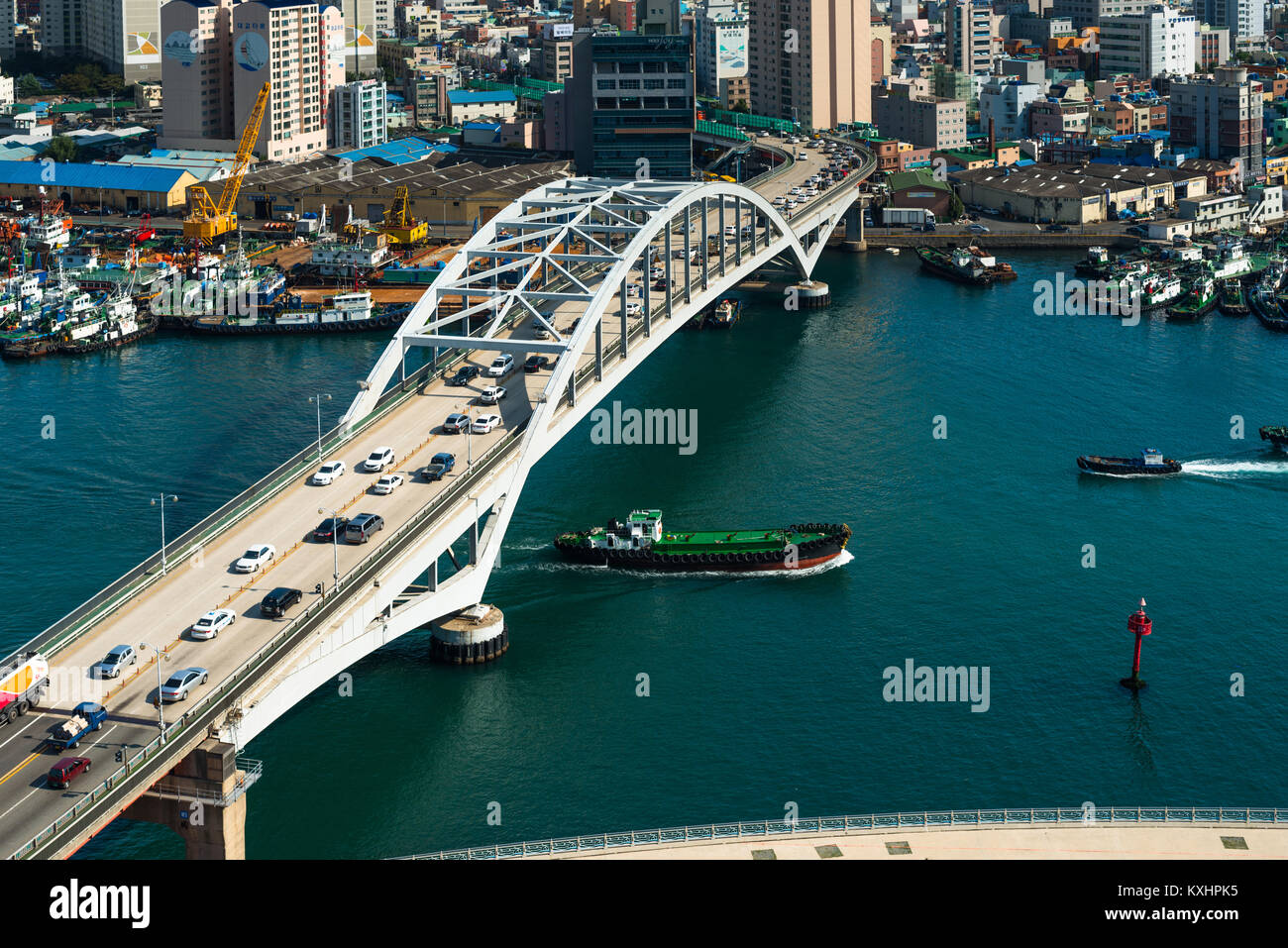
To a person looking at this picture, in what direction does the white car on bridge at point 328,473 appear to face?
facing the viewer and to the left of the viewer

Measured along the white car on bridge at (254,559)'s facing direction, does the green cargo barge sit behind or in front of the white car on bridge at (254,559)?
behind

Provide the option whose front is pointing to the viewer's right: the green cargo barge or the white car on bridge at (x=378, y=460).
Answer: the green cargo barge

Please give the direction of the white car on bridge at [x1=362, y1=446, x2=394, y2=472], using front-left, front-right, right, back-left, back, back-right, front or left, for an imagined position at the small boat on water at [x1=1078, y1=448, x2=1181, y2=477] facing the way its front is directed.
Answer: front-left

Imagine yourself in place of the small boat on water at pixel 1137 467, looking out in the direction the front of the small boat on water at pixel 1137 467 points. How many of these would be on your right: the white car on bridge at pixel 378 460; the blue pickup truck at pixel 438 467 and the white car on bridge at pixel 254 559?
0

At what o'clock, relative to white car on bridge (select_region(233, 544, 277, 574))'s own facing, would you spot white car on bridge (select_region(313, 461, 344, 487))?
white car on bridge (select_region(313, 461, 344, 487)) is roughly at 5 o'clock from white car on bridge (select_region(233, 544, 277, 574)).

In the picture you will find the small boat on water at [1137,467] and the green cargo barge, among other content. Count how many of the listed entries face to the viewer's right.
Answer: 1

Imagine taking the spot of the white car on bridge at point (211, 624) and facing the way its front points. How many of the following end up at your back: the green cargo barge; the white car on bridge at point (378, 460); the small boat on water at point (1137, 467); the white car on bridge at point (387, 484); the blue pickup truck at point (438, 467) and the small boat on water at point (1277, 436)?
0

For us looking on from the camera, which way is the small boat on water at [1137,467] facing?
facing to the left of the viewer

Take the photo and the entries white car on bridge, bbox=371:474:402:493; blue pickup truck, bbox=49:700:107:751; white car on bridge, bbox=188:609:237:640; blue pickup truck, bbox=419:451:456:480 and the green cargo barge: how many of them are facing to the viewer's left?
0

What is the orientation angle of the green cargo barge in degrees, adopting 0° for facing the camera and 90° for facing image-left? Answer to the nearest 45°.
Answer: approximately 270°
